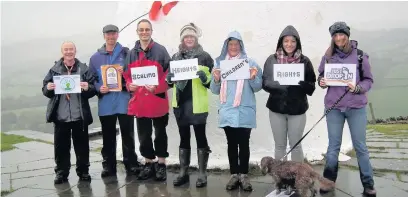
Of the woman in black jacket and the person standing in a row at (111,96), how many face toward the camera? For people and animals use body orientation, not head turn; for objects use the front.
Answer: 2

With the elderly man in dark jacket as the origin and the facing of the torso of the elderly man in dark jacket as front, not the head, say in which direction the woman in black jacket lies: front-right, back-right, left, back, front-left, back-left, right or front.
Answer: front-left

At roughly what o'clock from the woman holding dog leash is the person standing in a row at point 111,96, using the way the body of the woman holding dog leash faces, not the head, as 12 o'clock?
The person standing in a row is roughly at 3 o'clock from the woman holding dog leash.

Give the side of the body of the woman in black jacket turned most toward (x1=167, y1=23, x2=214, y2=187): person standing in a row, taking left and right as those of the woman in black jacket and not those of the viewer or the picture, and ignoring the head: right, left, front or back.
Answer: right

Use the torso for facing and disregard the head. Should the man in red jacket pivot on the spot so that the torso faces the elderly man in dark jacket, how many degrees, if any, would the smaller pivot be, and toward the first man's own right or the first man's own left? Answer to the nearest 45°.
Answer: approximately 90° to the first man's own right

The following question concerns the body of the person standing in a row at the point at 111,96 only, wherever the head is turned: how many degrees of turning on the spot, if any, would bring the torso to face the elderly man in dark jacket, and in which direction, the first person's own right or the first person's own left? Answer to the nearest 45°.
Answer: approximately 90° to the first person's own right

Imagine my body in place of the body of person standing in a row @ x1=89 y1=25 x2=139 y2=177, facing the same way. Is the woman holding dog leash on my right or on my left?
on my left
